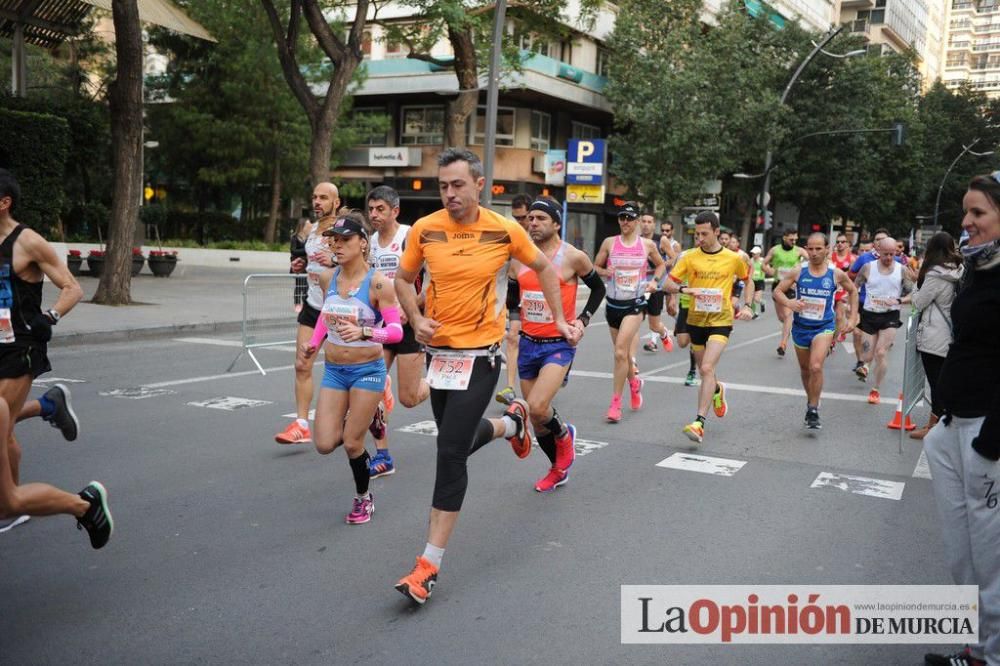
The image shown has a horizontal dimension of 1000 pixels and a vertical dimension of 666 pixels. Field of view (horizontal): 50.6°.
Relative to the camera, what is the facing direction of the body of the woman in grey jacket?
to the viewer's left

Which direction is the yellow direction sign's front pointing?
toward the camera

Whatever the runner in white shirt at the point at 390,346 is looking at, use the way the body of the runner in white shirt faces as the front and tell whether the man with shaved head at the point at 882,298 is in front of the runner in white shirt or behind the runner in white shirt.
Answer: behind

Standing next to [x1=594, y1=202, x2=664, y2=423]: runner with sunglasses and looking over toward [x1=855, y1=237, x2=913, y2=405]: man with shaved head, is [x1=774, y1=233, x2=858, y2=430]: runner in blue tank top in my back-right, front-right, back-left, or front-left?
front-right

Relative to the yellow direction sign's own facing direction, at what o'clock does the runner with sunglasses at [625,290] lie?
The runner with sunglasses is roughly at 12 o'clock from the yellow direction sign.

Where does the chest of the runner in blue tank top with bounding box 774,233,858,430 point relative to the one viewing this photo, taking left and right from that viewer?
facing the viewer

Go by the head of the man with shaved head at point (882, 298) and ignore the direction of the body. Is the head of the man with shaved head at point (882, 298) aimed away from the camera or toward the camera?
toward the camera

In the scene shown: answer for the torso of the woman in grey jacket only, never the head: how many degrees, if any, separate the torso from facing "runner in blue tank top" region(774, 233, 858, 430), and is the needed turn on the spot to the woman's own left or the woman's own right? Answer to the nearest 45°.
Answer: approximately 45° to the woman's own right

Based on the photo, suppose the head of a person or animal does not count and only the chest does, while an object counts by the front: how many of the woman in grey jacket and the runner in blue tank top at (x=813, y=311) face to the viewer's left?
1

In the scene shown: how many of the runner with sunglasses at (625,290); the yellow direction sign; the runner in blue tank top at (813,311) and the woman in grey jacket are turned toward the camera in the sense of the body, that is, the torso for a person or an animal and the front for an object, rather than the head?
3

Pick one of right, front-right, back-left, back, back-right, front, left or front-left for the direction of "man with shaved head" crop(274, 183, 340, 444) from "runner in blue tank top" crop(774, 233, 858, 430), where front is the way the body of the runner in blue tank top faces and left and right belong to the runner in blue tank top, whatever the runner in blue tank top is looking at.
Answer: front-right

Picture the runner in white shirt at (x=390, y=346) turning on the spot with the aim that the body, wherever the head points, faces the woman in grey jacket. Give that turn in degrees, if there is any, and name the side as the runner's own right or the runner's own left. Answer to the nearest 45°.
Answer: approximately 135° to the runner's own left

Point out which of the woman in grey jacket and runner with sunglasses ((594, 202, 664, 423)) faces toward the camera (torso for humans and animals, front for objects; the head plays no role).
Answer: the runner with sunglasses

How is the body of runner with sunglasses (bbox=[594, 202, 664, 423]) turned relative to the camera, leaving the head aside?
toward the camera

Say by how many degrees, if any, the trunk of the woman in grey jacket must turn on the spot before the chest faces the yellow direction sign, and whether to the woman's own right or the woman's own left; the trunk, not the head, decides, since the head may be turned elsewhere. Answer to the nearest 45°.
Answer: approximately 45° to the woman's own right

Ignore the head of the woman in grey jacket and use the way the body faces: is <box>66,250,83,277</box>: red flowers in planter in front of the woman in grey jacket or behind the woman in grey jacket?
in front

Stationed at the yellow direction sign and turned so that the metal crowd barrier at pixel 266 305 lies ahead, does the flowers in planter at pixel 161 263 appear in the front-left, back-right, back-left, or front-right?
front-right

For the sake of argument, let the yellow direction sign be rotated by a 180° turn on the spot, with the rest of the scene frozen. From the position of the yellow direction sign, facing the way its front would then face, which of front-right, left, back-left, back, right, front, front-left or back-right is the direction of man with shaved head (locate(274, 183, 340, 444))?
back

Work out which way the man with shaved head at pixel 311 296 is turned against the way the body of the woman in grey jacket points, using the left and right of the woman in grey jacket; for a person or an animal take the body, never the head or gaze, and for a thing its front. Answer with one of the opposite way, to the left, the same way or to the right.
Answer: to the left

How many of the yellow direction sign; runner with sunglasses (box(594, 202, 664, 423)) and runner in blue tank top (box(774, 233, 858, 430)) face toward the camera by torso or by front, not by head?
3

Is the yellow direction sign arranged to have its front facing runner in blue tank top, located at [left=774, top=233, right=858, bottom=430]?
yes
